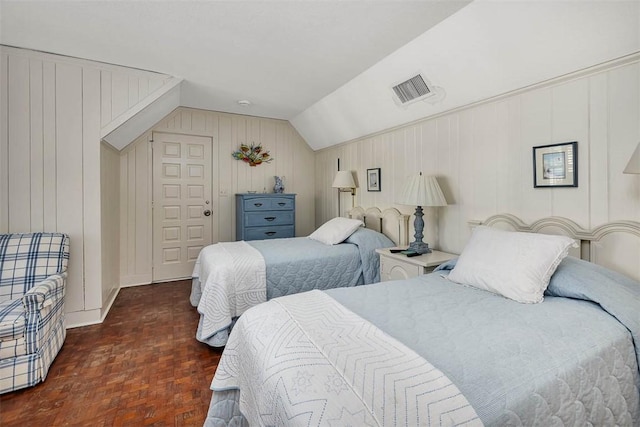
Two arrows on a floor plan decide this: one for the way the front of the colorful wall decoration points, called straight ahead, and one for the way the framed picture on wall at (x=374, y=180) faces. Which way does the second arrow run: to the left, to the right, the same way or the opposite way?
to the right

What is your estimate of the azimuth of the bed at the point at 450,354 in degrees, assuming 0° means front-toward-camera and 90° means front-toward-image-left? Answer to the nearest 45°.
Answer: approximately 45°

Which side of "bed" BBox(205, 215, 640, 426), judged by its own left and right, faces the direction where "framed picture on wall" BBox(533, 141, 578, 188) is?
back

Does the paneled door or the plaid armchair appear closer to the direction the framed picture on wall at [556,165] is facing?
the plaid armchair

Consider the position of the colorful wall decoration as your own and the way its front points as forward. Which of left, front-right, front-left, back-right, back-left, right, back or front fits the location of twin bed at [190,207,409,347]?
front

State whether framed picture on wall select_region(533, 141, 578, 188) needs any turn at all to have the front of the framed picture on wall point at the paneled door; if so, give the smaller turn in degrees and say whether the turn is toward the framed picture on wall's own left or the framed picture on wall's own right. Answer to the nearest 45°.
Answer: approximately 45° to the framed picture on wall's own right

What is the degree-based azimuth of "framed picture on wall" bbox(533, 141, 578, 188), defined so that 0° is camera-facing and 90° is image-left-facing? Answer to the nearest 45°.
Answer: approximately 45°

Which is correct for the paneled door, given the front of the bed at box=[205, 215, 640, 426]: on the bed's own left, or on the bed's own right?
on the bed's own right

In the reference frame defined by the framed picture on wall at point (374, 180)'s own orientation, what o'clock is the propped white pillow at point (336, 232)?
The propped white pillow is roughly at 12 o'clock from the framed picture on wall.

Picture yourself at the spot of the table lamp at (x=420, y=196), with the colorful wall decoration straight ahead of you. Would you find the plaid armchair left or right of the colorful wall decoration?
left

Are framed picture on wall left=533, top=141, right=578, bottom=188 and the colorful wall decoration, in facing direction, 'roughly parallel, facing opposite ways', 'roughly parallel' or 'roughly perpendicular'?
roughly perpendicular

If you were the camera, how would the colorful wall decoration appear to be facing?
facing the viewer

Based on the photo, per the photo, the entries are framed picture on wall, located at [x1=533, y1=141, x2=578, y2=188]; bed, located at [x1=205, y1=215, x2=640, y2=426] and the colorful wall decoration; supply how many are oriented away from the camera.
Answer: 0

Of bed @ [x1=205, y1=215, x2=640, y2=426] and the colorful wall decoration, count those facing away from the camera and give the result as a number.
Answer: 0

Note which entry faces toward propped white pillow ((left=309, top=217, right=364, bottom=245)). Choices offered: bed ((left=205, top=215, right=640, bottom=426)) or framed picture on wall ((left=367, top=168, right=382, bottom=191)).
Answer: the framed picture on wall
